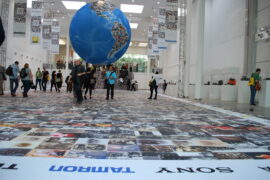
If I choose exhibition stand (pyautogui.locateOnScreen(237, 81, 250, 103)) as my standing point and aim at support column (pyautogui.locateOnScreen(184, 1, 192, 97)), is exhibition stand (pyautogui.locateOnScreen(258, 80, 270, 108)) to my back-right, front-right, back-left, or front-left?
back-left

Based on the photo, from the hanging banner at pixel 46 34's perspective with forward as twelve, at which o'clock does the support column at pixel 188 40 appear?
The support column is roughly at 10 o'clock from the hanging banner.

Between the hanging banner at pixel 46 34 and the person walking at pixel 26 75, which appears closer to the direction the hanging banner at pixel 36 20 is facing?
the person walking

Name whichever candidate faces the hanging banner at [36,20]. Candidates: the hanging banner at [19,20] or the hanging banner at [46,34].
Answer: the hanging banner at [46,34]
